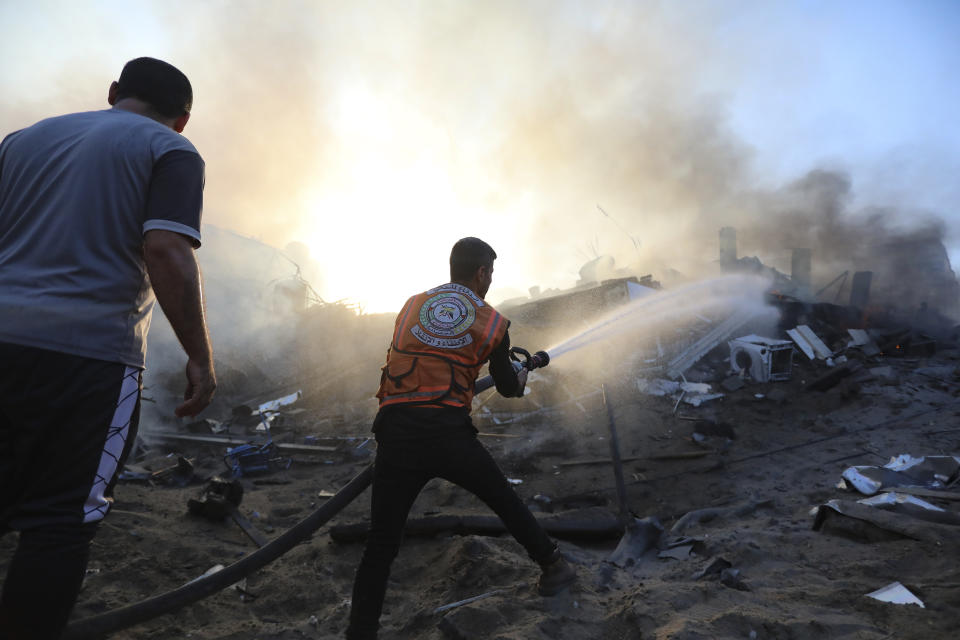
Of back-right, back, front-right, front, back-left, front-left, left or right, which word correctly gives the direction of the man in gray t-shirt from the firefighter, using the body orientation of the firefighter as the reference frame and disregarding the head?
back

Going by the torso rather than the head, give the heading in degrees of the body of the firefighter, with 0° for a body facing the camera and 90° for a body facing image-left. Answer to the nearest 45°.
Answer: approximately 225°

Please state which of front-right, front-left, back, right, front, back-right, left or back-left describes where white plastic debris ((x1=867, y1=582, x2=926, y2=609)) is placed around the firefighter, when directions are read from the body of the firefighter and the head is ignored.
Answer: front-right

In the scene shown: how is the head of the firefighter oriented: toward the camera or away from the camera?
away from the camera

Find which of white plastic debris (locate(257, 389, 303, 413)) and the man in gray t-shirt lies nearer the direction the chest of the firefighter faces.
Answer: the white plastic debris

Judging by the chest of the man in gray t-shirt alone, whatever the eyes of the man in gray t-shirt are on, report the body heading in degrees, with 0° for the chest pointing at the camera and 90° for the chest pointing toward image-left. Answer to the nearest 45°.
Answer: approximately 225°

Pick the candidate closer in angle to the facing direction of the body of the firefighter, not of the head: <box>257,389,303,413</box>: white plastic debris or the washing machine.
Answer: the washing machine

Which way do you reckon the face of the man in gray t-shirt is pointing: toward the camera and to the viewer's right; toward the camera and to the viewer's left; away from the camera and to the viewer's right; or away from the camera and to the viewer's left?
away from the camera and to the viewer's right
